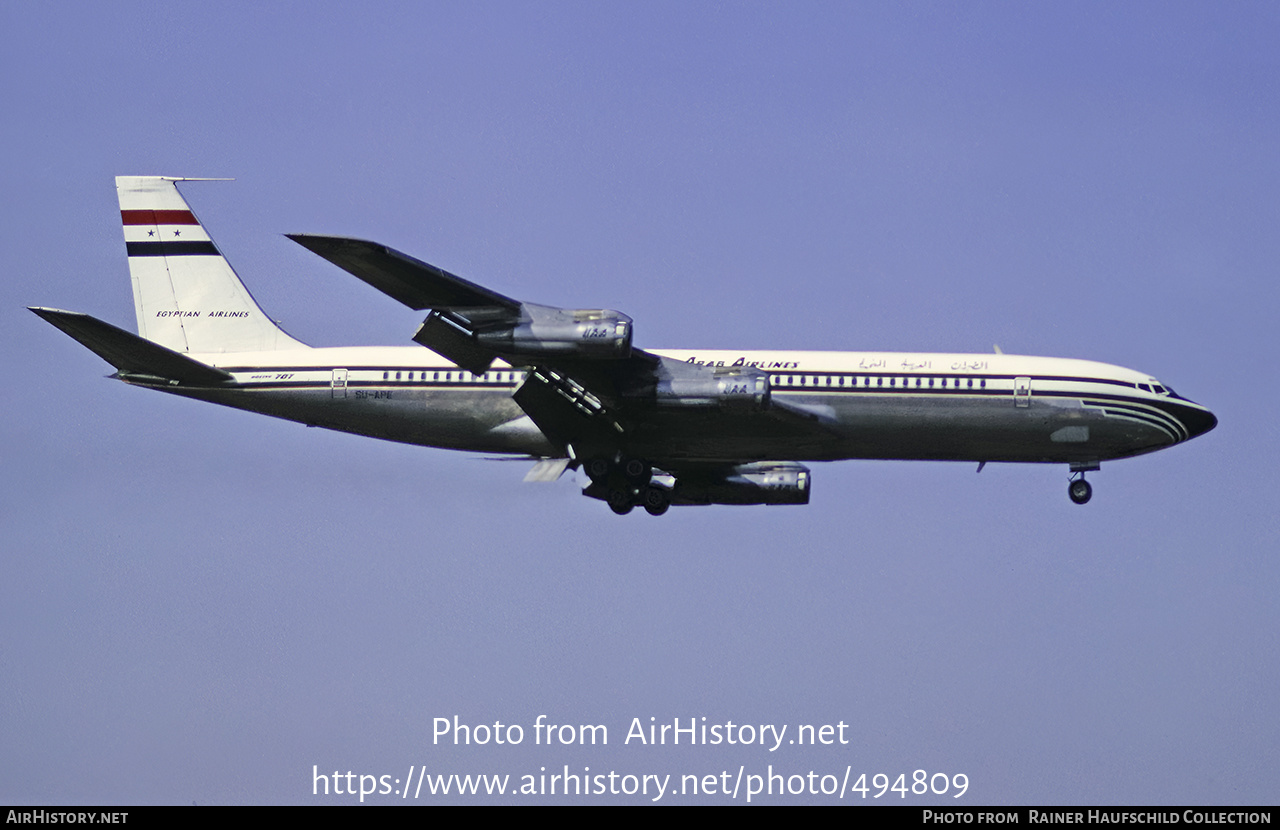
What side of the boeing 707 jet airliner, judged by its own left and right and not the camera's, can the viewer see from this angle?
right
